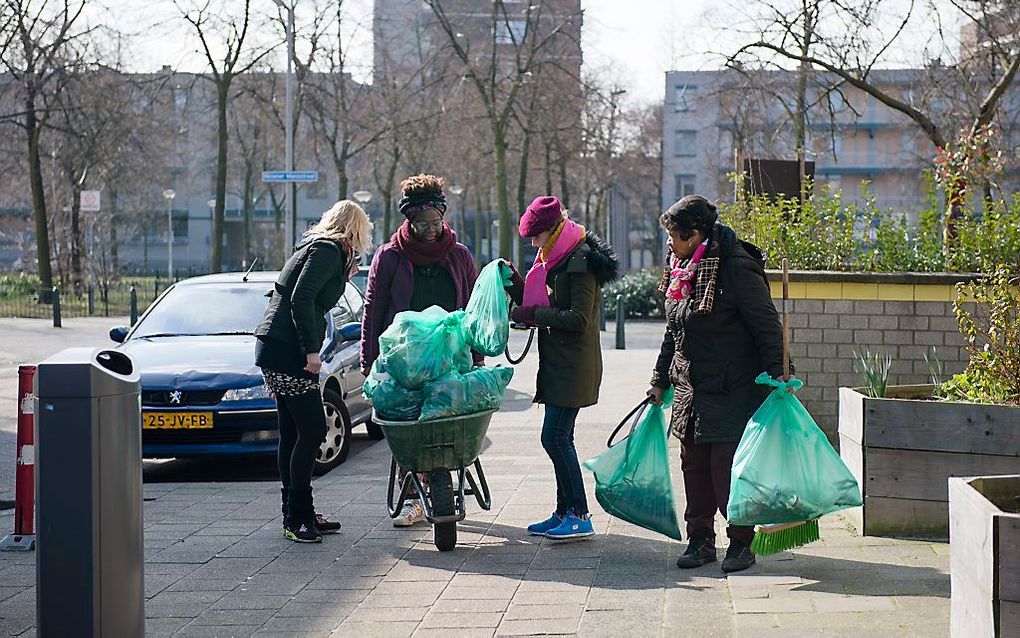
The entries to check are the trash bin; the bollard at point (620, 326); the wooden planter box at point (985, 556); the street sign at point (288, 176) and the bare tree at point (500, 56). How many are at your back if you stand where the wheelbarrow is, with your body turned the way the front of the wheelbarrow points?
3

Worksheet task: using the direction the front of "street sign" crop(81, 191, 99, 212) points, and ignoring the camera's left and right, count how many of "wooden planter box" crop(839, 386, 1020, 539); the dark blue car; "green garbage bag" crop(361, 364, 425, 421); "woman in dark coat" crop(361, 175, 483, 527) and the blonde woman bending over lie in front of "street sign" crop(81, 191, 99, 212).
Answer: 5

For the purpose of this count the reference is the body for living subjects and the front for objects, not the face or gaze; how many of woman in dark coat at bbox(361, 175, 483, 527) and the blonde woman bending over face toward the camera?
1

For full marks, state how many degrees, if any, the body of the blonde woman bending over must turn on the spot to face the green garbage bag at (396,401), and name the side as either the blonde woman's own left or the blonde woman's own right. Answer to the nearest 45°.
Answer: approximately 45° to the blonde woman's own right

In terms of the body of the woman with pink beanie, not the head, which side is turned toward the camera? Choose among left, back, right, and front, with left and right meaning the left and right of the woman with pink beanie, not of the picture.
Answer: left

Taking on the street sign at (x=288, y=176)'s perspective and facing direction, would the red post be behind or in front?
in front

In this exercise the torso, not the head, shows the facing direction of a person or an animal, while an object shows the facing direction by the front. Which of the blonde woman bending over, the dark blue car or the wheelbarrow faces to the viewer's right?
the blonde woman bending over

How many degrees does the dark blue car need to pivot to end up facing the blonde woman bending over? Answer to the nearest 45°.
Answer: approximately 45° to its left

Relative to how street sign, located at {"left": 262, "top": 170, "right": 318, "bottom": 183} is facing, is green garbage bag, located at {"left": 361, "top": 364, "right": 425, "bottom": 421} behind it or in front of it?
in front

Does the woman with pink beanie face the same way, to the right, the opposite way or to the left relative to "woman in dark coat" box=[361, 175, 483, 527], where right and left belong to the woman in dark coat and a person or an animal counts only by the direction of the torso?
to the right

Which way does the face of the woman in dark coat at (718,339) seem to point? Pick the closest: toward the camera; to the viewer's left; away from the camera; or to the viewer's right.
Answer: to the viewer's left

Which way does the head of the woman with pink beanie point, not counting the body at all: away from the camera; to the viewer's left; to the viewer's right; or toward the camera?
to the viewer's left

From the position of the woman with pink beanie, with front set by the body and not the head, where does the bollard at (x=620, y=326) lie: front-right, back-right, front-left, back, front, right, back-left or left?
right
